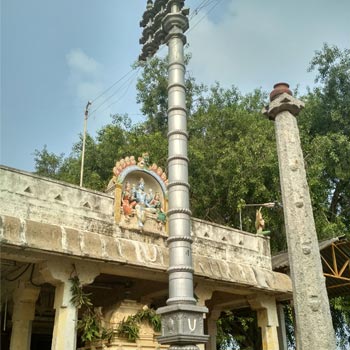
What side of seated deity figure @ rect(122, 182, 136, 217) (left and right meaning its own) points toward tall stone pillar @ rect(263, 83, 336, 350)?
left
